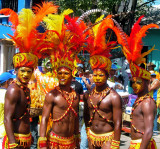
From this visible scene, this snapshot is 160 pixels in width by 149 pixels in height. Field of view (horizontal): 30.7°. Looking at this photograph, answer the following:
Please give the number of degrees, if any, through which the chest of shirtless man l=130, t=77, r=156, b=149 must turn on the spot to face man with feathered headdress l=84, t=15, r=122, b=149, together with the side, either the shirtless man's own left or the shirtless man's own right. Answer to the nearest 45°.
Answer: approximately 45° to the shirtless man's own right

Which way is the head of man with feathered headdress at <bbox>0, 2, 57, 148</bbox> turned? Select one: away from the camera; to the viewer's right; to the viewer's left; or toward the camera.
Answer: toward the camera

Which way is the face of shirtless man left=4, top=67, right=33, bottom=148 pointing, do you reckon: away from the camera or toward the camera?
toward the camera

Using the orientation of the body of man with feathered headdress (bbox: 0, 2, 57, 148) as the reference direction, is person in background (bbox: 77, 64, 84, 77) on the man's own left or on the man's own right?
on the man's own left

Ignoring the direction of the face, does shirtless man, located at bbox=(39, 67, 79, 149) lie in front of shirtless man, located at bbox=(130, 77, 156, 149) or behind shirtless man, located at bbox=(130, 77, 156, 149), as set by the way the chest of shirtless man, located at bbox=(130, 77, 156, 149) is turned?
in front

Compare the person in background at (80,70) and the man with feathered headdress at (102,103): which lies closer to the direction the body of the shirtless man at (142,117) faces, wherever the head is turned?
the man with feathered headdress

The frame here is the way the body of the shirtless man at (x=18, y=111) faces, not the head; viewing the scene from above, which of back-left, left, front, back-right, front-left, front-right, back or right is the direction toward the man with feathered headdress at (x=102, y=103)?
front-left

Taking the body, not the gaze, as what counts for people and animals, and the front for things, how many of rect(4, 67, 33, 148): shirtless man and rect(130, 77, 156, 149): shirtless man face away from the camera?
0

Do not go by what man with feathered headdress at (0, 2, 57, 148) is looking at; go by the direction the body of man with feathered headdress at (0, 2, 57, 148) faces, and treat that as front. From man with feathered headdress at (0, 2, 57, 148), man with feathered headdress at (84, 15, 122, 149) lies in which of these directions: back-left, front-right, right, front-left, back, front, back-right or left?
front-left

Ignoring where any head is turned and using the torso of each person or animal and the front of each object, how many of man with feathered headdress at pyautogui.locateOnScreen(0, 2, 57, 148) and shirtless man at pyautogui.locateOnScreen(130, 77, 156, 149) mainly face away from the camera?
0

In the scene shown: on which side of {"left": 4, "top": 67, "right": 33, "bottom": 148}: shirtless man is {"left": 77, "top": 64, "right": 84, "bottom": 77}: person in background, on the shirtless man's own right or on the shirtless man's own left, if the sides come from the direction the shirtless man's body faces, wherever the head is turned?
on the shirtless man's own left

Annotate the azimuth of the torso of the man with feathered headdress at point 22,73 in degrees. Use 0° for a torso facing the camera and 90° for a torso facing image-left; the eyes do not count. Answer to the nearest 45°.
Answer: approximately 315°

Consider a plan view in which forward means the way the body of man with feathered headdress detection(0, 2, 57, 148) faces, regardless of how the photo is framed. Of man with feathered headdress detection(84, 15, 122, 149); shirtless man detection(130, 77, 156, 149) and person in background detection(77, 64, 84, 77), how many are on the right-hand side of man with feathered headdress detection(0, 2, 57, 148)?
0

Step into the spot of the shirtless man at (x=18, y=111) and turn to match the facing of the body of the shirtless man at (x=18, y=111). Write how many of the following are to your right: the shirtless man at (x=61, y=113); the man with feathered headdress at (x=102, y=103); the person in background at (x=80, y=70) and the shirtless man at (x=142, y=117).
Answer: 0
